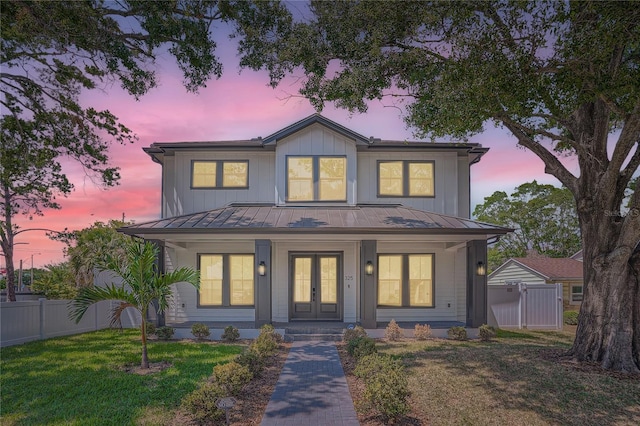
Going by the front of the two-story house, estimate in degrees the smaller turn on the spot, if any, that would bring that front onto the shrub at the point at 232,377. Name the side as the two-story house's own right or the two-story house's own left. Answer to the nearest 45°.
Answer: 0° — it already faces it

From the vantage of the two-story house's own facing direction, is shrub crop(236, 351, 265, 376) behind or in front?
in front

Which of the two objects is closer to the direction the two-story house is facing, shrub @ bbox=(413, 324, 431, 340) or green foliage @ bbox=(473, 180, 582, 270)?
the shrub

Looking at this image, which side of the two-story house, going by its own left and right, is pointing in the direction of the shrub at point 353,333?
front

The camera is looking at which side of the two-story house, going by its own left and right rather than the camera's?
front

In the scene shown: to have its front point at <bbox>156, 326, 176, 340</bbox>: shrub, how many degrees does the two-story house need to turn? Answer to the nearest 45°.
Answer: approximately 45° to its right
